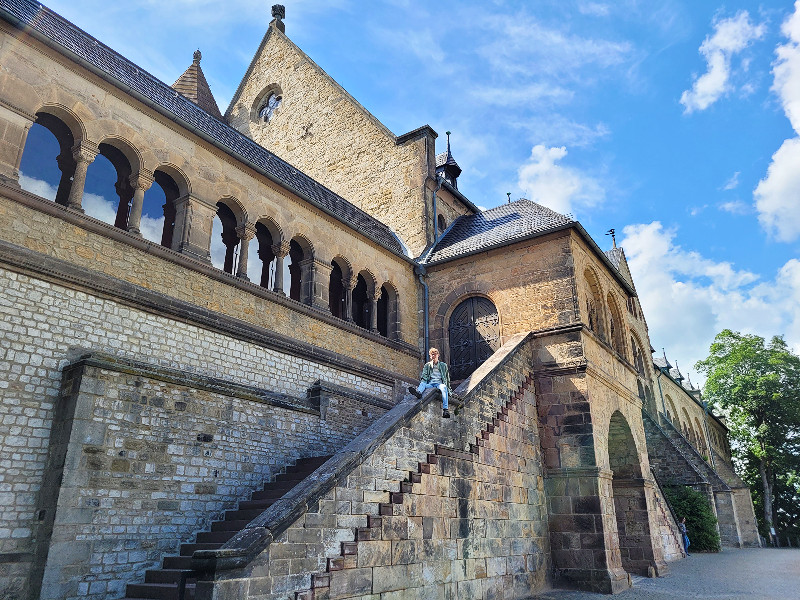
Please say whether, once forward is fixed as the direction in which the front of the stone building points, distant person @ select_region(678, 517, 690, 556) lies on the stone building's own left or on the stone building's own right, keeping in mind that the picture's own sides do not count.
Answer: on the stone building's own left

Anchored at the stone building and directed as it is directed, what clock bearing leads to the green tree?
The green tree is roughly at 9 o'clock from the stone building.

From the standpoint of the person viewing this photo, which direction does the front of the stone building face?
facing the viewer and to the right of the viewer
